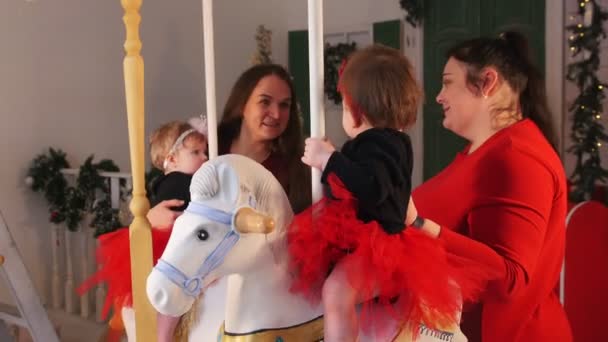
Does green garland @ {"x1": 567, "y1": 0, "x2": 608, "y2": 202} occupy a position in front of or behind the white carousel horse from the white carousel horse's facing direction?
behind

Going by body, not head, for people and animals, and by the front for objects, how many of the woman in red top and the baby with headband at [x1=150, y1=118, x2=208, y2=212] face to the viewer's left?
1

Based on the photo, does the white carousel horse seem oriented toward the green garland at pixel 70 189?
no

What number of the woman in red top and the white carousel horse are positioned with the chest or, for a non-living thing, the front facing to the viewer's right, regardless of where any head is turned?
0

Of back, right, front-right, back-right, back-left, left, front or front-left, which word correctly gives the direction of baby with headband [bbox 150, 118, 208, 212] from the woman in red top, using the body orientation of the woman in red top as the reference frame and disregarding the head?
front

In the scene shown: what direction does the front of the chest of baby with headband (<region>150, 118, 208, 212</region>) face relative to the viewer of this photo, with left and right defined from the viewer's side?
facing to the right of the viewer

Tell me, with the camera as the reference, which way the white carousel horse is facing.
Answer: facing the viewer and to the left of the viewer

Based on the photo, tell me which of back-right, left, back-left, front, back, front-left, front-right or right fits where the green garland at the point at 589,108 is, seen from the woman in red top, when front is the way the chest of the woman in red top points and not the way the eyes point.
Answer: right

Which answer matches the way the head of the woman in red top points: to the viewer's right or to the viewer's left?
to the viewer's left

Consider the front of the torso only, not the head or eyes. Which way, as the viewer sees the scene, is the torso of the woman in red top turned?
to the viewer's left
